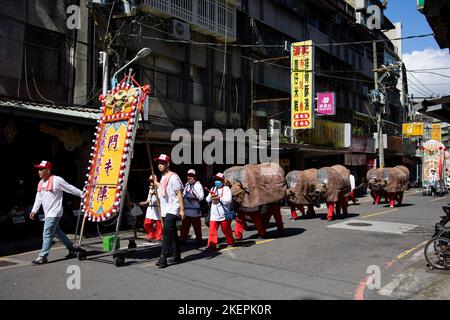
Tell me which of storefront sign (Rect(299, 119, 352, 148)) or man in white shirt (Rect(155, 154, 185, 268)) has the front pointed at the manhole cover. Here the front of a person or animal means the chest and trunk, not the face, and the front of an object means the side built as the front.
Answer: the storefront sign

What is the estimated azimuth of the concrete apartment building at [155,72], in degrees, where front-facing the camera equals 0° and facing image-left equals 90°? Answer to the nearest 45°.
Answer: approximately 315°

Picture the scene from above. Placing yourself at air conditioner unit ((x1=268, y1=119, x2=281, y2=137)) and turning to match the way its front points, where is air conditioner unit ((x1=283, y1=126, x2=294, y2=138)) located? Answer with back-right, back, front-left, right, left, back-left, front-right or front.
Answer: left

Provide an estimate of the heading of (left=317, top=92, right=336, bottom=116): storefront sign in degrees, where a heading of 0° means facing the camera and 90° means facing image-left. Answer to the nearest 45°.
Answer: approximately 45°

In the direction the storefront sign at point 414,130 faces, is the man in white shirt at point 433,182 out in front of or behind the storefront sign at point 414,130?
in front

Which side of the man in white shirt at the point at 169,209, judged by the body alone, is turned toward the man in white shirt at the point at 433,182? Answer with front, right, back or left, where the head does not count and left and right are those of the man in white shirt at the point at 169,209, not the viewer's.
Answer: back

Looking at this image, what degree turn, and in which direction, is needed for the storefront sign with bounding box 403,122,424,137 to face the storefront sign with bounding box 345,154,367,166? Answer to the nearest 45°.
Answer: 0° — it already faces it

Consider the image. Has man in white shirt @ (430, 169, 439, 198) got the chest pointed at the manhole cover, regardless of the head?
yes

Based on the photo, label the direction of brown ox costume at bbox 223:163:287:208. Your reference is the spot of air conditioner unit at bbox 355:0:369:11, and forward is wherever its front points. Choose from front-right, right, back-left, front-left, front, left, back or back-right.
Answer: front-right

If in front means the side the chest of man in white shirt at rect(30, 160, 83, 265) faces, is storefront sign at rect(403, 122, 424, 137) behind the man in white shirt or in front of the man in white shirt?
behind

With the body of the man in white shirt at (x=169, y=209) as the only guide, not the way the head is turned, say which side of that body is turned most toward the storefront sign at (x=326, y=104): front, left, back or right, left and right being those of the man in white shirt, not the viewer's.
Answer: back
